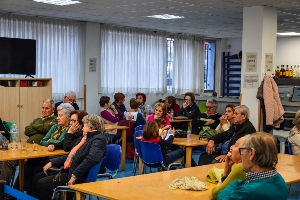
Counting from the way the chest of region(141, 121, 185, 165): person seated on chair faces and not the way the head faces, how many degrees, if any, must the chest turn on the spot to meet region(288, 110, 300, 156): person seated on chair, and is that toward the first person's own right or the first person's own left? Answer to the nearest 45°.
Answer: approximately 45° to the first person's own right

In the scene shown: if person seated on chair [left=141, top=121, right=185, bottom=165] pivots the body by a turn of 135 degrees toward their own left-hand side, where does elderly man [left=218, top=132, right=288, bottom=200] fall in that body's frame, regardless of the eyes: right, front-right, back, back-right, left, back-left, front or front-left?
left

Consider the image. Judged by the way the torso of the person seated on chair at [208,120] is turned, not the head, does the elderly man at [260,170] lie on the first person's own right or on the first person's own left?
on the first person's own left

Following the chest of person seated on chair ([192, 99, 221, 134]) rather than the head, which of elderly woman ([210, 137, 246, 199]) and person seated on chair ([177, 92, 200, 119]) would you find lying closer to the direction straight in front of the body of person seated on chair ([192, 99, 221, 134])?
the elderly woman

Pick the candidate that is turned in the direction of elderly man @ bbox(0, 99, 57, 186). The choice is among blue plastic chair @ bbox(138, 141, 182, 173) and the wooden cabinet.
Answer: the wooden cabinet

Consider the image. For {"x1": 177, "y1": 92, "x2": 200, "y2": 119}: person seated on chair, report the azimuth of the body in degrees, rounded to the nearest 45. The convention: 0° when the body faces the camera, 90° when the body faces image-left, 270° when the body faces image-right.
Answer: approximately 45°

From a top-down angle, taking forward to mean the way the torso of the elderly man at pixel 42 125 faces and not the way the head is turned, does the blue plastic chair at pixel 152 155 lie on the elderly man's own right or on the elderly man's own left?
on the elderly man's own left

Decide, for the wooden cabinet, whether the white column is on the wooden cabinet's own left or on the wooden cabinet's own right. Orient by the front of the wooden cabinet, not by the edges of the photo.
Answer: on the wooden cabinet's own left

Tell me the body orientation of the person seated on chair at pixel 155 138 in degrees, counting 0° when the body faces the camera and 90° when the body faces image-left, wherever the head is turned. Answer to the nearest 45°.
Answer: approximately 225°
